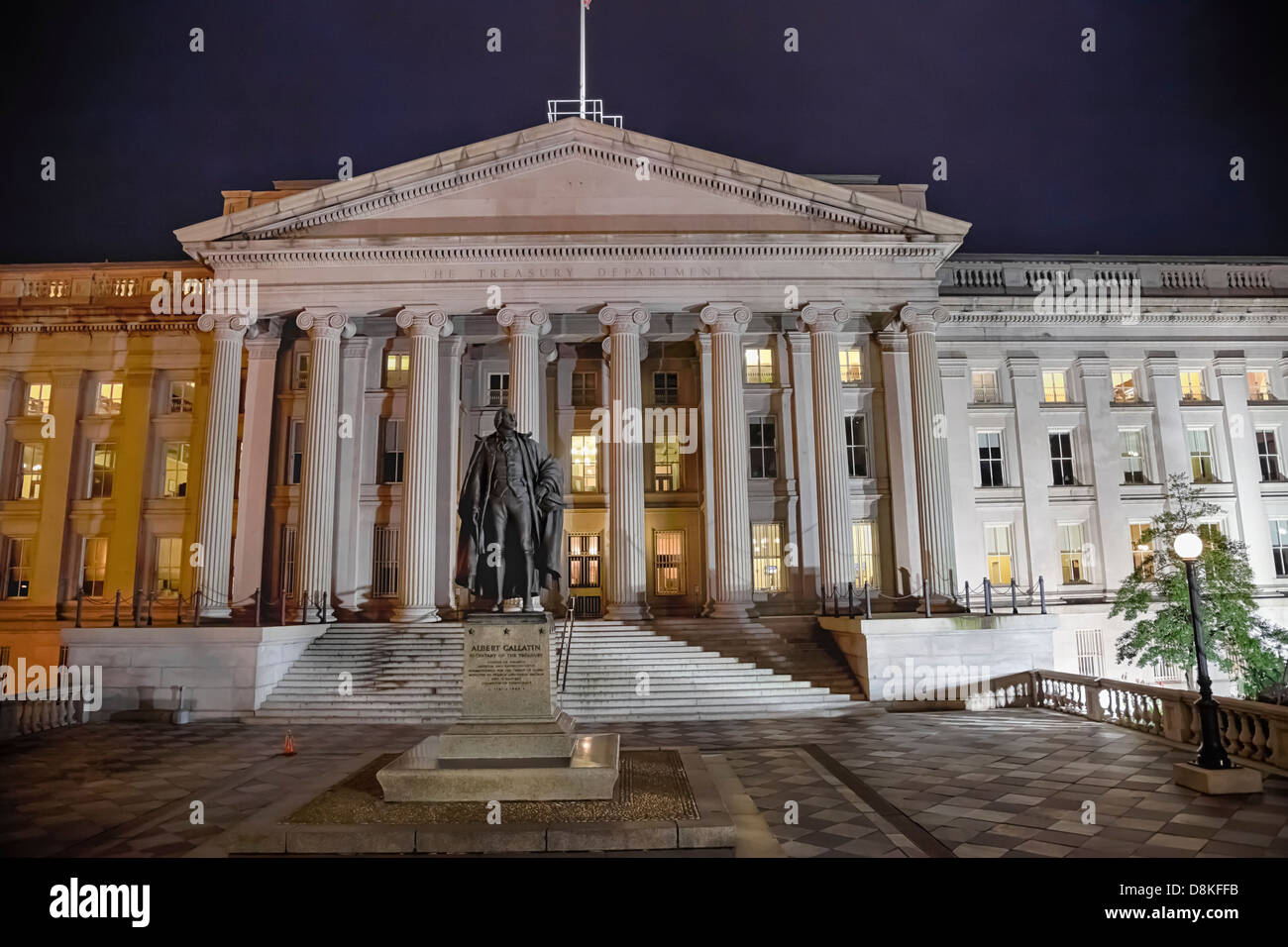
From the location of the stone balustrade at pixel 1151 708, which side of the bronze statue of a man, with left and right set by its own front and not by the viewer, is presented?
left

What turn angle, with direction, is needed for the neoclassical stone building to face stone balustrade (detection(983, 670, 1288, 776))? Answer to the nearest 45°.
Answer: approximately 45° to its left

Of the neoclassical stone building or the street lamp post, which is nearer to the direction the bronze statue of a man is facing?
the street lamp post

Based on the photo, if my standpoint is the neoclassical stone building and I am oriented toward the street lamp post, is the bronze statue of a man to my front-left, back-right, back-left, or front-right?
front-right

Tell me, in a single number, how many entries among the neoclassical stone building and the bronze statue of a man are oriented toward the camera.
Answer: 2

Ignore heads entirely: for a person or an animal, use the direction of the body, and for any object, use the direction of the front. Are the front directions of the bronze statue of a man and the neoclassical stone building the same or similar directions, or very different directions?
same or similar directions

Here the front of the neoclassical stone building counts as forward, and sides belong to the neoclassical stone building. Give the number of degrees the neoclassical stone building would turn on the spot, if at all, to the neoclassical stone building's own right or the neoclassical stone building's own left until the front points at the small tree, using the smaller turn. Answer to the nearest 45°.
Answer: approximately 45° to the neoclassical stone building's own left

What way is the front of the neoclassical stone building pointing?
toward the camera

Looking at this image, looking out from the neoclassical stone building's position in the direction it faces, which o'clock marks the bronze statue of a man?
The bronze statue of a man is roughly at 12 o'clock from the neoclassical stone building.

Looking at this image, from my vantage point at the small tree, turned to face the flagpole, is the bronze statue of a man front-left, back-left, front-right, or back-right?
front-left
